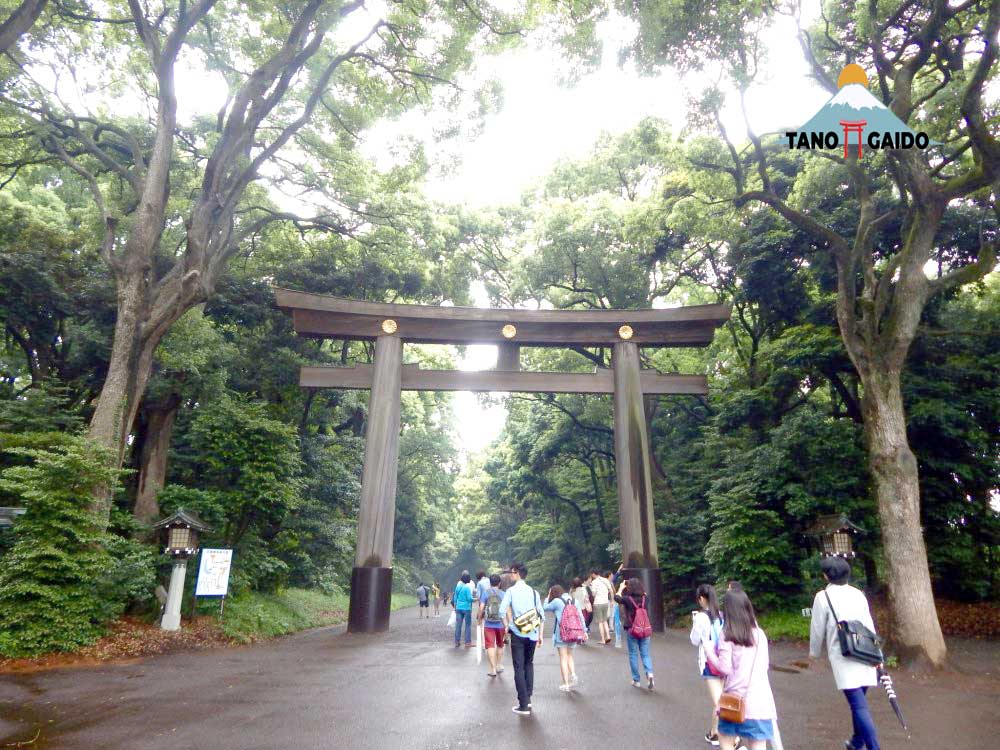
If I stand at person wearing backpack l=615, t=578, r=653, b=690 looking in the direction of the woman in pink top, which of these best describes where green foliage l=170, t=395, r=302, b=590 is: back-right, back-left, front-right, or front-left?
back-right

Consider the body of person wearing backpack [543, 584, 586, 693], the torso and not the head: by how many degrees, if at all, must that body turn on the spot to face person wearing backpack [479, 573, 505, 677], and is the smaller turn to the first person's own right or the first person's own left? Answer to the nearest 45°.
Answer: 0° — they already face them

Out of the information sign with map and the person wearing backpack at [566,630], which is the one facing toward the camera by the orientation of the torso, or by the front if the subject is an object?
the information sign with map

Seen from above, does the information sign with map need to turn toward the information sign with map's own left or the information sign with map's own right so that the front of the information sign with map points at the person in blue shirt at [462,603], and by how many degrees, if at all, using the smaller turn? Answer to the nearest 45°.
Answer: approximately 45° to the information sign with map's own left

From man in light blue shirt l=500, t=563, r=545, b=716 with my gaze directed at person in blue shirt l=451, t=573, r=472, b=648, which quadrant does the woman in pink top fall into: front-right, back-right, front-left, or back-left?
back-right

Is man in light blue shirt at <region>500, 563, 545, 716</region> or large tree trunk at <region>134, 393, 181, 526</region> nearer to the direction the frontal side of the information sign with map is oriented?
the man in light blue shirt

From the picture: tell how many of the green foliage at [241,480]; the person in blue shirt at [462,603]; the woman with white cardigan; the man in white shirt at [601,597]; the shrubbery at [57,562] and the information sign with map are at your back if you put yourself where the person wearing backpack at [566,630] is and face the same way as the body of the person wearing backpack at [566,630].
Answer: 1

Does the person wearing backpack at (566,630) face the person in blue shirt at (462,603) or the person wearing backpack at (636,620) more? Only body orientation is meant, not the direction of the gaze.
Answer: the person in blue shirt

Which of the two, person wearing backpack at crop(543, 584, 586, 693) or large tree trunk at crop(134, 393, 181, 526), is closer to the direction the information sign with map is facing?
the person wearing backpack

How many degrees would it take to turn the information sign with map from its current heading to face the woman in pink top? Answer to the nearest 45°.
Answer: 0° — it already faces them

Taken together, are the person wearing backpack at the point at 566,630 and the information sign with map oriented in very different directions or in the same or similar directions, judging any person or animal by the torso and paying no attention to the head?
very different directions

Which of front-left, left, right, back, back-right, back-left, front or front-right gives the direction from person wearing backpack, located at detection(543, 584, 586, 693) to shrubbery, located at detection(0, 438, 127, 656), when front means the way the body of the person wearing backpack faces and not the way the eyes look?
front-left

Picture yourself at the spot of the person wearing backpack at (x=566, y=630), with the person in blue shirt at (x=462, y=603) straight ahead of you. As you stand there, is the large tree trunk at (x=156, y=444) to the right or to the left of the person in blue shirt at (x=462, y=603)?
left

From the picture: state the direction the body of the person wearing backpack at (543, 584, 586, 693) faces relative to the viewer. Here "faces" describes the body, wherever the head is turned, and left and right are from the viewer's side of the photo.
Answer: facing away from the viewer and to the left of the viewer

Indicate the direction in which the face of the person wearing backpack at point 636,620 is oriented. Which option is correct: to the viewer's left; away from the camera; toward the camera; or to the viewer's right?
away from the camera

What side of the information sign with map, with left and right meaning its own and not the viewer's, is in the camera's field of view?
front

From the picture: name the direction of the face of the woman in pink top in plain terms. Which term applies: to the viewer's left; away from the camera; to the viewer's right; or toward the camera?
away from the camera

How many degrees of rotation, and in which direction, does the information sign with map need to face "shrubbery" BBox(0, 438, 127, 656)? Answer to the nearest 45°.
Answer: approximately 45° to its right
